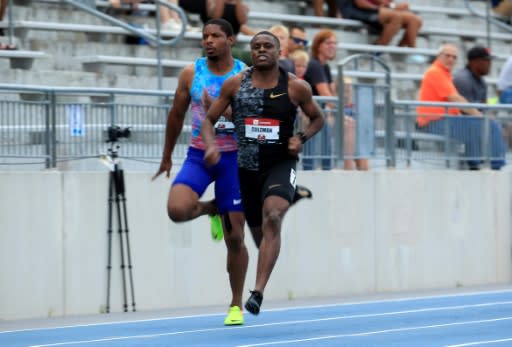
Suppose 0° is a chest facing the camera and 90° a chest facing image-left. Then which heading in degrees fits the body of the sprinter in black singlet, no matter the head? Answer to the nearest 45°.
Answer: approximately 0°

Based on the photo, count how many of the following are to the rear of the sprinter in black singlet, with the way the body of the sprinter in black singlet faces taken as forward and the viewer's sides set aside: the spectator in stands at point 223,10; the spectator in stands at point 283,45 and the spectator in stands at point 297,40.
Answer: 3

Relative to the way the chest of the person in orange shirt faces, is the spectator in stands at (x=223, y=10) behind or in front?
behind

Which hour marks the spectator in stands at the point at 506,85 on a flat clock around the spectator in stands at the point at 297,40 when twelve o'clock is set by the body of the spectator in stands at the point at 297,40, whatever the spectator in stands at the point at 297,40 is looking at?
the spectator in stands at the point at 506,85 is roughly at 10 o'clock from the spectator in stands at the point at 297,40.

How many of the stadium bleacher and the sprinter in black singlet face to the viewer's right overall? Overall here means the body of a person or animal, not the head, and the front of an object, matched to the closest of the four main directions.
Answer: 0

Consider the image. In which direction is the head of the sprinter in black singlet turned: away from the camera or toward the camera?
toward the camera

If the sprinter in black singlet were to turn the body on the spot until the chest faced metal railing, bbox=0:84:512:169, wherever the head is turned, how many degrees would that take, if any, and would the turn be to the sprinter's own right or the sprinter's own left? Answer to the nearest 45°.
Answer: approximately 135° to the sprinter's own right

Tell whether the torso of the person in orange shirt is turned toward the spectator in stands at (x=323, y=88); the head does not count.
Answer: no

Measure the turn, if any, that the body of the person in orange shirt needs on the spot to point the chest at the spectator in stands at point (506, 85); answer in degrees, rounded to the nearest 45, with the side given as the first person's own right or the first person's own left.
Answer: approximately 45° to the first person's own left

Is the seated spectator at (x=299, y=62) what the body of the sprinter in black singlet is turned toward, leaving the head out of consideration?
no

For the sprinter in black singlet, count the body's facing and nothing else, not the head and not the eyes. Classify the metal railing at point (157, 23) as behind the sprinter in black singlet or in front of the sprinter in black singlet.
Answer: behind

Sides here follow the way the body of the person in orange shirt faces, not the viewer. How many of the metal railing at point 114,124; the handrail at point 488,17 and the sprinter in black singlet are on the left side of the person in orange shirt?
1

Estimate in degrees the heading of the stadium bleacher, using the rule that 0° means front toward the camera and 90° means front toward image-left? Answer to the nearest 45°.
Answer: approximately 0°
